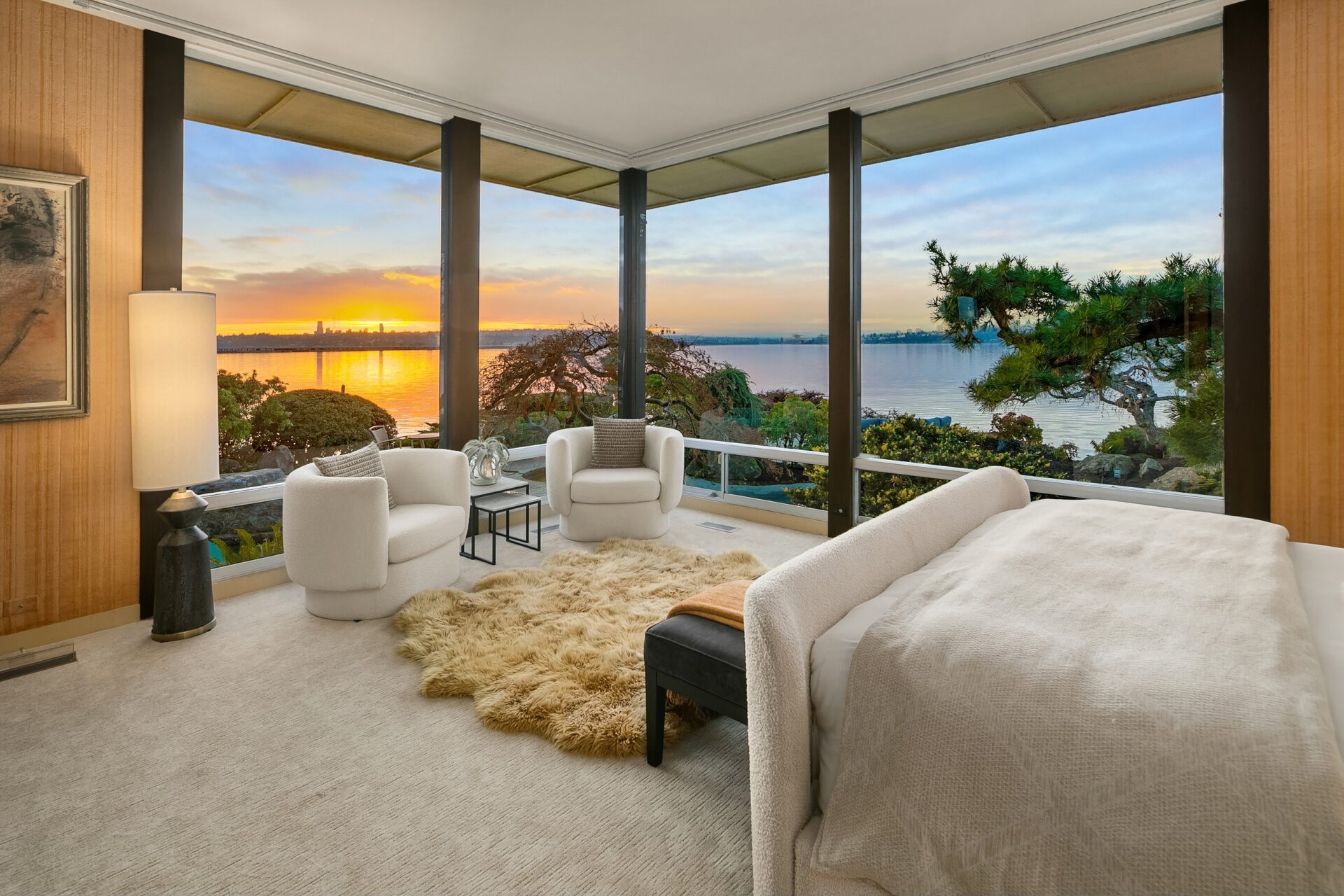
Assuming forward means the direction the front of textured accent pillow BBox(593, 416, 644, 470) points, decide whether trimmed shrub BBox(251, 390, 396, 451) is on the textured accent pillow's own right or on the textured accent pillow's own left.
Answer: on the textured accent pillow's own right

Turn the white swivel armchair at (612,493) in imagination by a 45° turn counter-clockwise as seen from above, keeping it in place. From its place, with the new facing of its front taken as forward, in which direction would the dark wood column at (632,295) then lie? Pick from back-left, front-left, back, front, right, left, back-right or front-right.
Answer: back-left

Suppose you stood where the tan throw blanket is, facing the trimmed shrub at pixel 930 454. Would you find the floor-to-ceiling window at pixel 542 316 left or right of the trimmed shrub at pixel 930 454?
left

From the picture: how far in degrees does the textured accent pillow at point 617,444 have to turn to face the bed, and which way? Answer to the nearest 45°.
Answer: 0° — it already faces it

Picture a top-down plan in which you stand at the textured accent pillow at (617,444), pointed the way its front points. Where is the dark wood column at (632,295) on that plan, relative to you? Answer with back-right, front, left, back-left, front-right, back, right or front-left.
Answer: back

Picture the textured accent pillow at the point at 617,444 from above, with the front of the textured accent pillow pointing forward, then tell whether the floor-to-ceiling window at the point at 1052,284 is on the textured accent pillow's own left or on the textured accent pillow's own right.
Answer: on the textured accent pillow's own left

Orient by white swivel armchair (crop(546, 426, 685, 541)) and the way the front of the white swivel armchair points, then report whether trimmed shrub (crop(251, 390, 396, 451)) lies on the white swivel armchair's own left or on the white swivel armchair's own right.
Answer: on the white swivel armchair's own right
